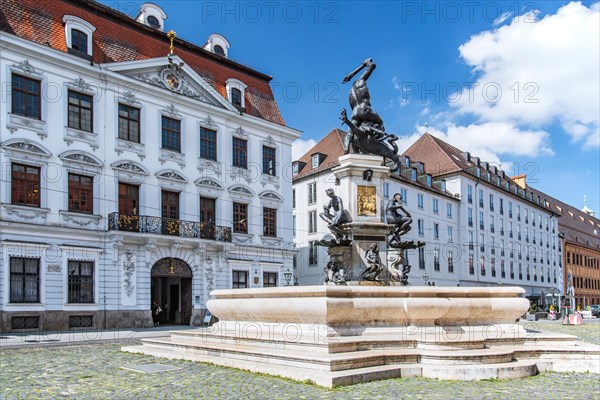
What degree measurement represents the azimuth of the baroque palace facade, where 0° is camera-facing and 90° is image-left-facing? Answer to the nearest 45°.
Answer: approximately 315°
